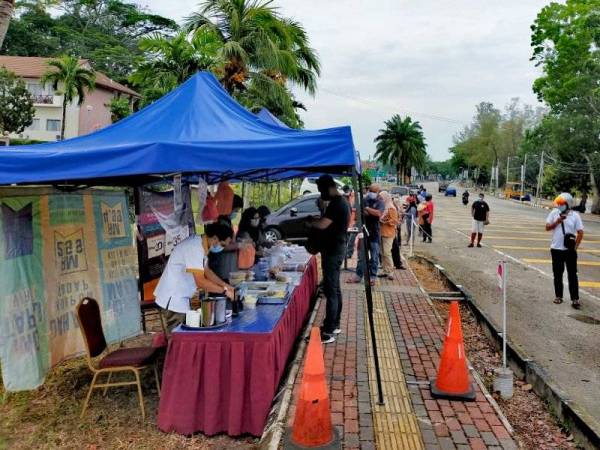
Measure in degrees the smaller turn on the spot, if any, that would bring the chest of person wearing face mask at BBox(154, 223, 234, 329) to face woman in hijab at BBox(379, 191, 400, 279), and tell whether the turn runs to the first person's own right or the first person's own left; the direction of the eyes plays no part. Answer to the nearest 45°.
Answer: approximately 45° to the first person's own left

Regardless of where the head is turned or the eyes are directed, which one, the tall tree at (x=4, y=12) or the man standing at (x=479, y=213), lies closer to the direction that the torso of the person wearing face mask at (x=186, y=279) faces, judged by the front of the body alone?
the man standing

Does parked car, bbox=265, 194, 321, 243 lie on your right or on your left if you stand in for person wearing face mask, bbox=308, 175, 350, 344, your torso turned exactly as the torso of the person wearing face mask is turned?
on your right

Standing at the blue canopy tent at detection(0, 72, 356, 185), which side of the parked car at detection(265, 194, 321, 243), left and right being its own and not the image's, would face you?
left

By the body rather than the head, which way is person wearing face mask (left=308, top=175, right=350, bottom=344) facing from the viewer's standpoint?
to the viewer's left

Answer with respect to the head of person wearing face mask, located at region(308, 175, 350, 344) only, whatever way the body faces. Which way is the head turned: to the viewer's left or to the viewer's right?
to the viewer's left

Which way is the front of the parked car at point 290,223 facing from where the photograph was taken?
facing to the left of the viewer

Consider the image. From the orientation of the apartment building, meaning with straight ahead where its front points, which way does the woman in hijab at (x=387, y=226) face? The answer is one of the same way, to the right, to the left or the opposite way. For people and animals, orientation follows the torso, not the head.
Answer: to the right

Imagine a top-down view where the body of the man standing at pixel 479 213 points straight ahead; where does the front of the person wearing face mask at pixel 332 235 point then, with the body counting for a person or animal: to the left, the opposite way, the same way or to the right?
to the right

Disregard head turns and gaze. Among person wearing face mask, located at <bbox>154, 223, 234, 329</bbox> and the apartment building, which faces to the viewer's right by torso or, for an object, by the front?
the person wearing face mask

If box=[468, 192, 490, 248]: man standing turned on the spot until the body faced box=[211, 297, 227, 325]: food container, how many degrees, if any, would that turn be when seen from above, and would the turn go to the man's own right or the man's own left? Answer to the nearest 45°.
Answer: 0° — they already face it

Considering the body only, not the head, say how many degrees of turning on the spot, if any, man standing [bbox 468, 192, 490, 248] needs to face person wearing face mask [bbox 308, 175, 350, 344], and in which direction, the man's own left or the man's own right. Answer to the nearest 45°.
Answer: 0° — they already face them

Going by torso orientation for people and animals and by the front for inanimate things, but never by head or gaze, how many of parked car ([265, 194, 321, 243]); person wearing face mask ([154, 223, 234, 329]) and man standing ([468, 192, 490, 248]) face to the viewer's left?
1

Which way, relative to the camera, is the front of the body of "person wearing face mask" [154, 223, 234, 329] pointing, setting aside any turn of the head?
to the viewer's right

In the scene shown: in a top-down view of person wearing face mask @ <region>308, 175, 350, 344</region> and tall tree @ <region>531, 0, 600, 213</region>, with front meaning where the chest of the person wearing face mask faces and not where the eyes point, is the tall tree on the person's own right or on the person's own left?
on the person's own right

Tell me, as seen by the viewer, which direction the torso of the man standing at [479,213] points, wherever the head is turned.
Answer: toward the camera

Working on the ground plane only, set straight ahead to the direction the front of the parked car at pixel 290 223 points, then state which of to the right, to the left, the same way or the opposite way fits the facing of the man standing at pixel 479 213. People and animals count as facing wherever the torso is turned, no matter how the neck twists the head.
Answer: to the left

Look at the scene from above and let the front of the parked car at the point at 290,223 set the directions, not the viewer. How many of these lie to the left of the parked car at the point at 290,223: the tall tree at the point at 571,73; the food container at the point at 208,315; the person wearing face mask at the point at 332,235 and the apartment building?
2

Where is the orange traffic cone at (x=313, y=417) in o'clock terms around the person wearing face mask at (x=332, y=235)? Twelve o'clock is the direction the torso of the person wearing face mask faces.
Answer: The orange traffic cone is roughly at 9 o'clock from the person wearing face mask.
